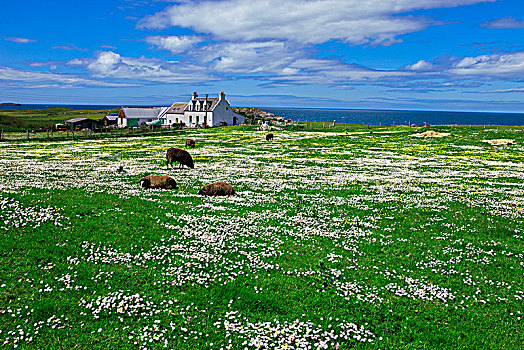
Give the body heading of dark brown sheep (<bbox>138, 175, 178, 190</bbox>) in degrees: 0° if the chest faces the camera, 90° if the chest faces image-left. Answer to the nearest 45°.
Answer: approximately 90°

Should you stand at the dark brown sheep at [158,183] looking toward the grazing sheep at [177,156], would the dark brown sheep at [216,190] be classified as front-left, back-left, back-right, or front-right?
back-right

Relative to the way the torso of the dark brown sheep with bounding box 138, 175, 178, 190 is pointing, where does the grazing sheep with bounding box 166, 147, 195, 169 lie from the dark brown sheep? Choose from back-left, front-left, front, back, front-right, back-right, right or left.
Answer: right

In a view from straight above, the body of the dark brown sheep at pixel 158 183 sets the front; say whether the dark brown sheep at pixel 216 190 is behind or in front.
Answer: behind
